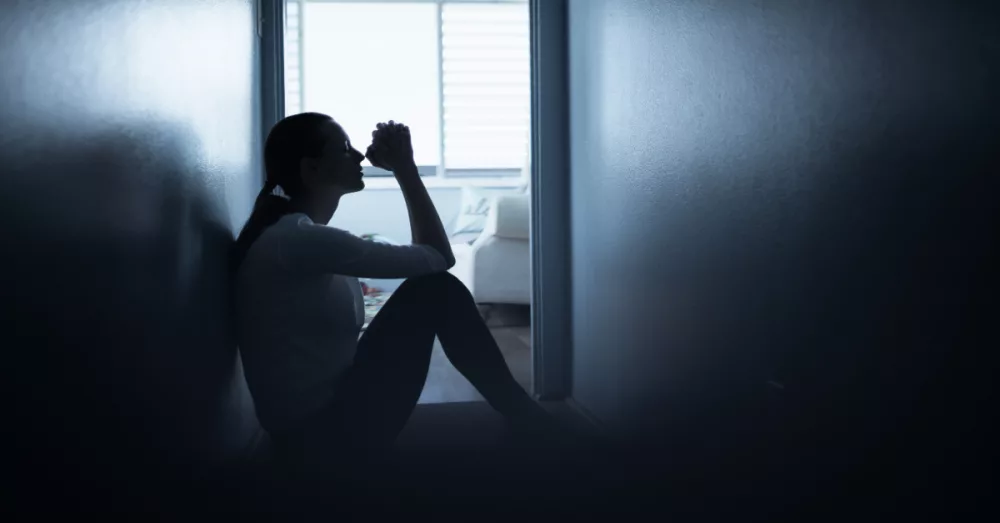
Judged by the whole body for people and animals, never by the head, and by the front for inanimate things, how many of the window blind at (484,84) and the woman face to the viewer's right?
1

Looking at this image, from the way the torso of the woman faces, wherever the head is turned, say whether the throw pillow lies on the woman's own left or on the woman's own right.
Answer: on the woman's own left

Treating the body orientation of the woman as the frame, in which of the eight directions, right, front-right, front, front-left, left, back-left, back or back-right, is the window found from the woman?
left

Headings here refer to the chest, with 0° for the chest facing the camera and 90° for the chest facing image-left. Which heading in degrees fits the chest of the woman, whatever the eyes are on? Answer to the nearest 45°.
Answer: approximately 270°

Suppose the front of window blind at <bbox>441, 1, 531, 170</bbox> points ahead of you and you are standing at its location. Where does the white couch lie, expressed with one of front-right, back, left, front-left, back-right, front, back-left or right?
front

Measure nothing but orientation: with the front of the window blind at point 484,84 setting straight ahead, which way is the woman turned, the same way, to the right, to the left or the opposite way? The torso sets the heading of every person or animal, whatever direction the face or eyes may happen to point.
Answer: to the left

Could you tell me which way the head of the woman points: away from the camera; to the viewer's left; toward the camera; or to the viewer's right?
to the viewer's right

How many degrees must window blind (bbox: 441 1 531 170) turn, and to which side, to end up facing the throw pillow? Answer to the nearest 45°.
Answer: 0° — it already faces it

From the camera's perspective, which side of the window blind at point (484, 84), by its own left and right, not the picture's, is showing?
front

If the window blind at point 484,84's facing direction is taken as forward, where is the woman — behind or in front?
in front
